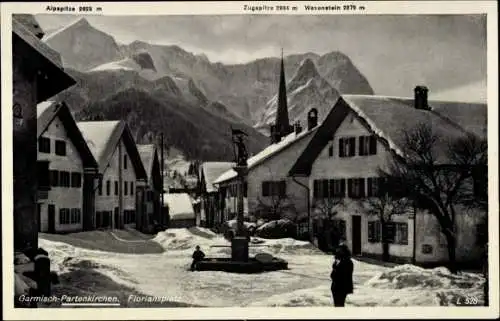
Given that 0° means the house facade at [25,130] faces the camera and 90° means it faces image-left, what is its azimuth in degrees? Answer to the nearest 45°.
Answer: approximately 315°

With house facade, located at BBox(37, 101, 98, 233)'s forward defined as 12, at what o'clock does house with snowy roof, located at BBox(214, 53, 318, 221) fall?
The house with snowy roof is roughly at 11 o'clock from the house facade.

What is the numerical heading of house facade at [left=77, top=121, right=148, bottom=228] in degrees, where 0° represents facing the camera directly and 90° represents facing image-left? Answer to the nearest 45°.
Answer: approximately 315°

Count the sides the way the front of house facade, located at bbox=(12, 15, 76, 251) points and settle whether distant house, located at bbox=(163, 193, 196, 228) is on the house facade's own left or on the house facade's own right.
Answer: on the house facade's own left

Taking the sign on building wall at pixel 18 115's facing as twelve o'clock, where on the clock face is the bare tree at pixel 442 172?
The bare tree is roughly at 11 o'clock from the sign on building wall.

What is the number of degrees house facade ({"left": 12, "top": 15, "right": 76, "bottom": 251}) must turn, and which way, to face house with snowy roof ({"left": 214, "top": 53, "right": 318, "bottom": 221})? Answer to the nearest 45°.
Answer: approximately 45° to its left

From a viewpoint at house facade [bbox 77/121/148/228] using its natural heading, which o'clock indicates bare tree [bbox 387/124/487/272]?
The bare tree is roughly at 11 o'clock from the house facade.

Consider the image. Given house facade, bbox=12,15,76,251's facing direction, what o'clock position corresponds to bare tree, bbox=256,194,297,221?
The bare tree is roughly at 9 o'clock from the house facade.

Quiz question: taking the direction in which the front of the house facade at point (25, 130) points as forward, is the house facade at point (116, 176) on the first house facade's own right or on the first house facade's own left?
on the first house facade's own left
